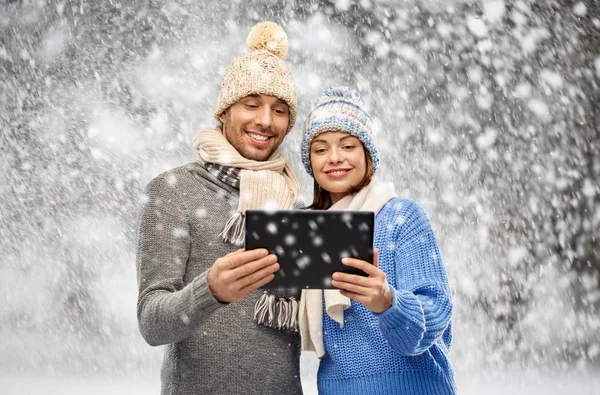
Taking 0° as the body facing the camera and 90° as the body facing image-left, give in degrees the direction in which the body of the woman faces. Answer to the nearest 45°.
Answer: approximately 45°

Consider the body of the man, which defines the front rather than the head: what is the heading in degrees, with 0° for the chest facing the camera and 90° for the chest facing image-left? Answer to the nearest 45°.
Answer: approximately 315°

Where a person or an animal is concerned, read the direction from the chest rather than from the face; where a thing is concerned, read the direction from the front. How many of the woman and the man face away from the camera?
0
